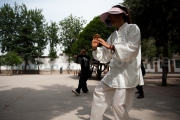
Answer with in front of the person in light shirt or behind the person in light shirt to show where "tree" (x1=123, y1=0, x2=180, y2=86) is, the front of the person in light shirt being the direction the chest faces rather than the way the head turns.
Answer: behind

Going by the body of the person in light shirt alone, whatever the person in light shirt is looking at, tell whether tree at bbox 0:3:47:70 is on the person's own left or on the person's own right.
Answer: on the person's own right

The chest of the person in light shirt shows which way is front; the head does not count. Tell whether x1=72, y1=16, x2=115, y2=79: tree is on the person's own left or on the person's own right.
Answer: on the person's own right

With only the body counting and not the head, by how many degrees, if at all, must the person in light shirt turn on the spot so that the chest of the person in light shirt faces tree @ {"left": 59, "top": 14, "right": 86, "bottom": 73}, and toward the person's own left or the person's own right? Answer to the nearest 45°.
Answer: approximately 135° to the person's own right

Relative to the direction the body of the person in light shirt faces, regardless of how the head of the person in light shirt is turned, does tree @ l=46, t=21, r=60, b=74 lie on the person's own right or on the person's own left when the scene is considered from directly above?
on the person's own right

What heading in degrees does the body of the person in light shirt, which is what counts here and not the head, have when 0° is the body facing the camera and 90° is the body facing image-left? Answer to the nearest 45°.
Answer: approximately 45°

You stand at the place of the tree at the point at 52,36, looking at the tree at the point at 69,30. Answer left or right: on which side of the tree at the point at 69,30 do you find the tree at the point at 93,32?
right
